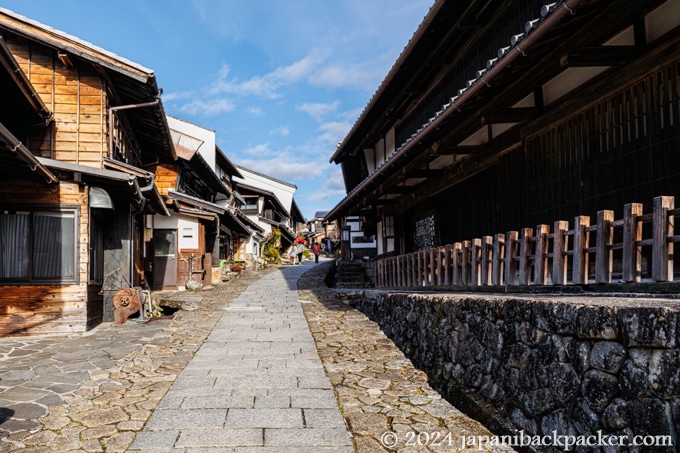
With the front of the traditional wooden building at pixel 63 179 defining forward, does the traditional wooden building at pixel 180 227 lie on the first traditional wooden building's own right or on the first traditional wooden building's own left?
on the first traditional wooden building's own left

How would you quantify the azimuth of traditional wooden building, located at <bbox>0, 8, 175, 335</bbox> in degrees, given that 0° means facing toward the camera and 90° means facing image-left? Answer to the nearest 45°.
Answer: approximately 270°

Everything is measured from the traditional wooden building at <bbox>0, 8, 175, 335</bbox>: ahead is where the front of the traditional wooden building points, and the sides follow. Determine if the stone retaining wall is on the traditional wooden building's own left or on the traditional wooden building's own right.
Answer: on the traditional wooden building's own right
